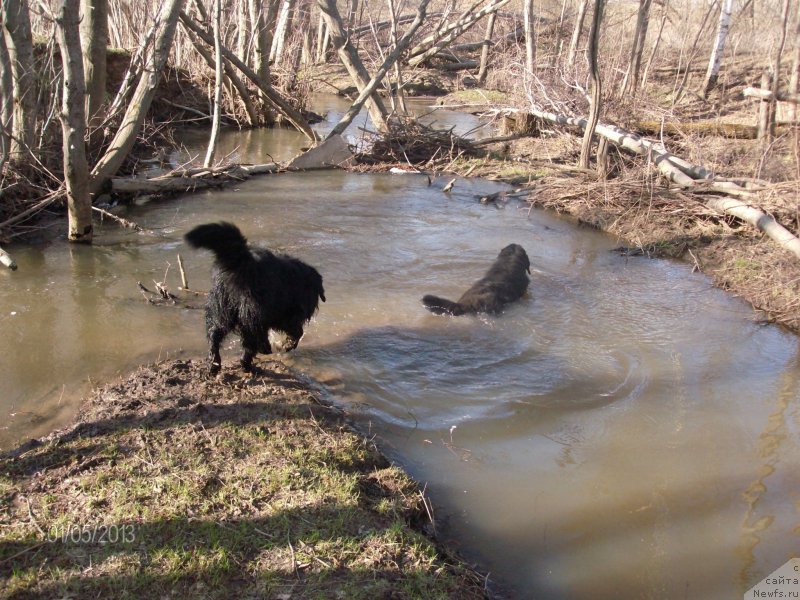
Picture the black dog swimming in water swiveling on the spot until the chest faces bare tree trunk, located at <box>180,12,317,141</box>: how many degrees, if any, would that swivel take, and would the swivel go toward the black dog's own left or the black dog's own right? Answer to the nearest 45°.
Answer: approximately 90° to the black dog's own left

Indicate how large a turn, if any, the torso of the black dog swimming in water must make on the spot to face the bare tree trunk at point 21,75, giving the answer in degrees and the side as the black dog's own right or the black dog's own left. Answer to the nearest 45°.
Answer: approximately 135° to the black dog's own left

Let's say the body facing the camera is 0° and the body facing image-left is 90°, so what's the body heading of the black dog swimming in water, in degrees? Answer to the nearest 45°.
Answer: approximately 225°

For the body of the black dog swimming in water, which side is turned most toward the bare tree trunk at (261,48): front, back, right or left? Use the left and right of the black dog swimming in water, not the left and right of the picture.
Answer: left

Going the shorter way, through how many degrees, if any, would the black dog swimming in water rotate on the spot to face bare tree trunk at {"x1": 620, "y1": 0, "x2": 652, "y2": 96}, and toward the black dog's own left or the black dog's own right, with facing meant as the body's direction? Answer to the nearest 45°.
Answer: approximately 45° to the black dog's own left

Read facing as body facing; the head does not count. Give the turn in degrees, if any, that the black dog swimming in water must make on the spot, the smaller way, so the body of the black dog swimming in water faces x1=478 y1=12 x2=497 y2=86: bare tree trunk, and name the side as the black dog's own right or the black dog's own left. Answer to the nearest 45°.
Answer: approximately 45° to the black dog's own left

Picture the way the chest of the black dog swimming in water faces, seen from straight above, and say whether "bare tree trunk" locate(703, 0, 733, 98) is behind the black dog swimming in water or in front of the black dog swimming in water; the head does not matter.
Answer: in front

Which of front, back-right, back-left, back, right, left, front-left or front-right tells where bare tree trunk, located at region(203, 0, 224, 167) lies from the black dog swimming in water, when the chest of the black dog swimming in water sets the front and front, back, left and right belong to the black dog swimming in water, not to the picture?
left

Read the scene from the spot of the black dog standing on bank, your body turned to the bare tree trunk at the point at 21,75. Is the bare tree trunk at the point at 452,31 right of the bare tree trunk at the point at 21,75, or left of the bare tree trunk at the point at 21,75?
right

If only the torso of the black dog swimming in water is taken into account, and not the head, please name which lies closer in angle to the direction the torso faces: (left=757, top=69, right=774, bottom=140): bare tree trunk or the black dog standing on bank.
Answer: the bare tree trunk

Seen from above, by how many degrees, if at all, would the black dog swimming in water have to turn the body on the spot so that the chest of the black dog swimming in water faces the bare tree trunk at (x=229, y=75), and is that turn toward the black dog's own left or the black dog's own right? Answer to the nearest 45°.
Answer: approximately 90° to the black dog's own left
